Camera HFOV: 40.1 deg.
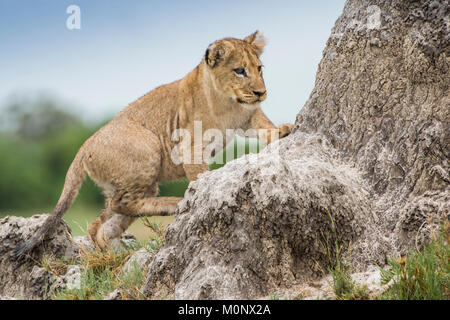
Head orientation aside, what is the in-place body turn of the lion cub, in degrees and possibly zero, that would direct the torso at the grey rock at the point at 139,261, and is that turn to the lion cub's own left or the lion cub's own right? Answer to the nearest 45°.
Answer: approximately 90° to the lion cub's own right

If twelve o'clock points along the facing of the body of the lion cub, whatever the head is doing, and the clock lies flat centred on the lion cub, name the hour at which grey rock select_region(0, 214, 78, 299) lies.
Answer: The grey rock is roughly at 5 o'clock from the lion cub.

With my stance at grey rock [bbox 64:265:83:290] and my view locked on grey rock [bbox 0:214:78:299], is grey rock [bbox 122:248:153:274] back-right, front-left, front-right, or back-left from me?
back-right

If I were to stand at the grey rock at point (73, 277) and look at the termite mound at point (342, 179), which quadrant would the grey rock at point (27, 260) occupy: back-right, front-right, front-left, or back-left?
back-left

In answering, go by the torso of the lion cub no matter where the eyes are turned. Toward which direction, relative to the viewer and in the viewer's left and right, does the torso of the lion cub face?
facing to the right of the viewer

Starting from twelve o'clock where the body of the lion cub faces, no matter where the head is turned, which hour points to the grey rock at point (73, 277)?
The grey rock is roughly at 4 o'clock from the lion cub.

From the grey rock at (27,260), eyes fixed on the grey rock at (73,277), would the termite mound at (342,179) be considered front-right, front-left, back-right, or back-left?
front-left
